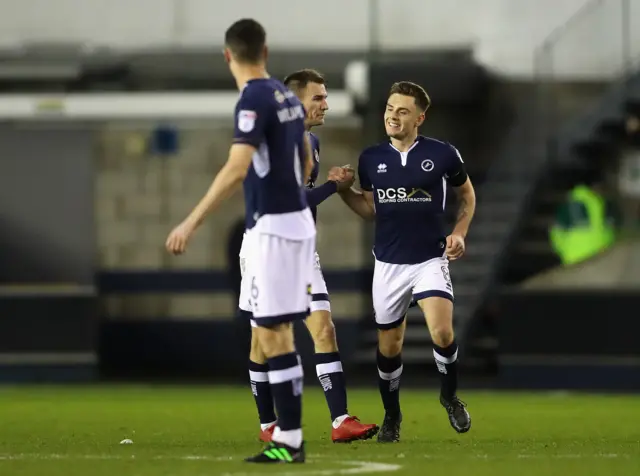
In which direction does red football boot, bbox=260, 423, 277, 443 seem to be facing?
to the viewer's right
